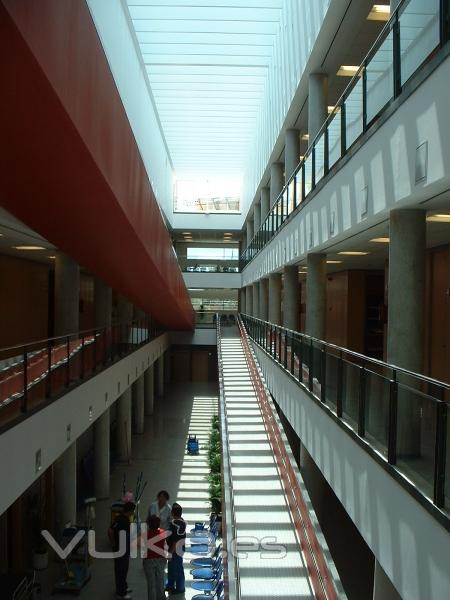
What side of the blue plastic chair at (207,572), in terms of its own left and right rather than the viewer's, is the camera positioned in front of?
left

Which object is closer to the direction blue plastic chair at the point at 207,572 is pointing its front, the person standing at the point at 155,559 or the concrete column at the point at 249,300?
the person standing

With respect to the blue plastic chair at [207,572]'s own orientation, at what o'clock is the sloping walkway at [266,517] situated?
The sloping walkway is roughly at 4 o'clock from the blue plastic chair.

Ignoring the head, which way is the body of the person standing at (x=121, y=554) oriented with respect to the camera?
to the viewer's right

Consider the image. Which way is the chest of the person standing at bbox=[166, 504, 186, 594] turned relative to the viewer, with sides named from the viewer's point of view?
facing to the left of the viewer
